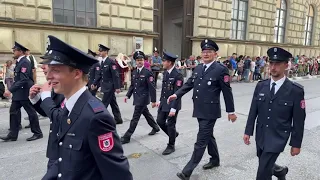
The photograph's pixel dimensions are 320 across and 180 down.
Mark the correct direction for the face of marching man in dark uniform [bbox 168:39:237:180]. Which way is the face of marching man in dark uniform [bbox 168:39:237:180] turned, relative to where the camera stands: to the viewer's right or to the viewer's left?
to the viewer's left

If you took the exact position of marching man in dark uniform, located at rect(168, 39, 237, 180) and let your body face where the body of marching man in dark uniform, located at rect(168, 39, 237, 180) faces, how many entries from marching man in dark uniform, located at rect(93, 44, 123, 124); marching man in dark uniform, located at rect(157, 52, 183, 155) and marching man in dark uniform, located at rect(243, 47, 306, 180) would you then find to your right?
2

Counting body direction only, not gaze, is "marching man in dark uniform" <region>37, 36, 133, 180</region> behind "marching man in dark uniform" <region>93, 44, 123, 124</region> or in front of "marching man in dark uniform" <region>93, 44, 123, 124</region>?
in front

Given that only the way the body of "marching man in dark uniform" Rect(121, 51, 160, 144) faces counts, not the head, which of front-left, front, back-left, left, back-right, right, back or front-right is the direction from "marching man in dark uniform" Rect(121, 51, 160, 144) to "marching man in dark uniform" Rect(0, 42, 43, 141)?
front-right

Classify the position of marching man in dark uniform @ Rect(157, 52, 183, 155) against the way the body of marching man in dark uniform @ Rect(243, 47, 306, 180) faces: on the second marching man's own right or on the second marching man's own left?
on the second marching man's own right

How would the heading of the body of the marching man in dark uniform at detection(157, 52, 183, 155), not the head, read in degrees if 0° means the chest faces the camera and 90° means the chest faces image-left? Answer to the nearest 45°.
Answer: approximately 45°

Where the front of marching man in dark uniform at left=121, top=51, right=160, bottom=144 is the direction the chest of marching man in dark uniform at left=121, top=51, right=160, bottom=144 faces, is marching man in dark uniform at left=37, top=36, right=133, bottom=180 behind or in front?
in front

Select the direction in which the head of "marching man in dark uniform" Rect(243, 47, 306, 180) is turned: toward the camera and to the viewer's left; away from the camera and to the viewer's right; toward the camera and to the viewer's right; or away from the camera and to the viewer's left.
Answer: toward the camera and to the viewer's left

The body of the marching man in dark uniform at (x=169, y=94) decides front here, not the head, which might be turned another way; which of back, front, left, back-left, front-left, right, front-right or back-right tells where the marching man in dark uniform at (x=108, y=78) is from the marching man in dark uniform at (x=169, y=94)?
right
